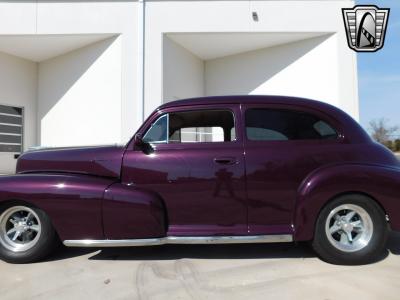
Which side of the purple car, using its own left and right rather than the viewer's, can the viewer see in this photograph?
left
